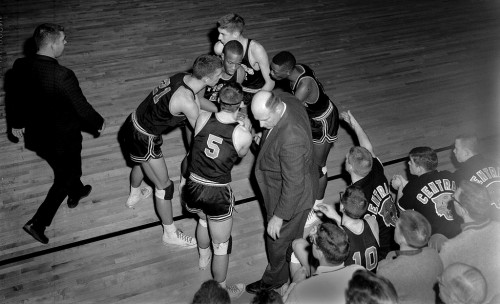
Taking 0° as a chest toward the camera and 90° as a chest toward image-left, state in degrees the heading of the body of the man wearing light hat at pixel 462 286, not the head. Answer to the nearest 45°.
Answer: approximately 180°

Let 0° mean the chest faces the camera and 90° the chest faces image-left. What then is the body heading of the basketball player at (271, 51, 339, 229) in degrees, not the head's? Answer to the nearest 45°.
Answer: approximately 90°

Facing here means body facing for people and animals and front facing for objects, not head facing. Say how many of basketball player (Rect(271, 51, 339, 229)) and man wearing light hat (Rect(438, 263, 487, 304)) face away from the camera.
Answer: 1

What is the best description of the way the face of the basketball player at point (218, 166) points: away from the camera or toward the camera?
away from the camera

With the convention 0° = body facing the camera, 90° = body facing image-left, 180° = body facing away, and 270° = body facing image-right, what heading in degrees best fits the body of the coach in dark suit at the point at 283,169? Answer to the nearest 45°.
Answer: approximately 90°

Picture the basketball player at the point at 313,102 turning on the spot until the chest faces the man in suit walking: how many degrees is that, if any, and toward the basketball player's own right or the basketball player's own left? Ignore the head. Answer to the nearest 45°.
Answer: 0° — they already face them
